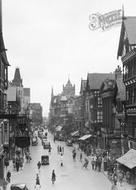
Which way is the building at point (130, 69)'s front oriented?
to the viewer's left
